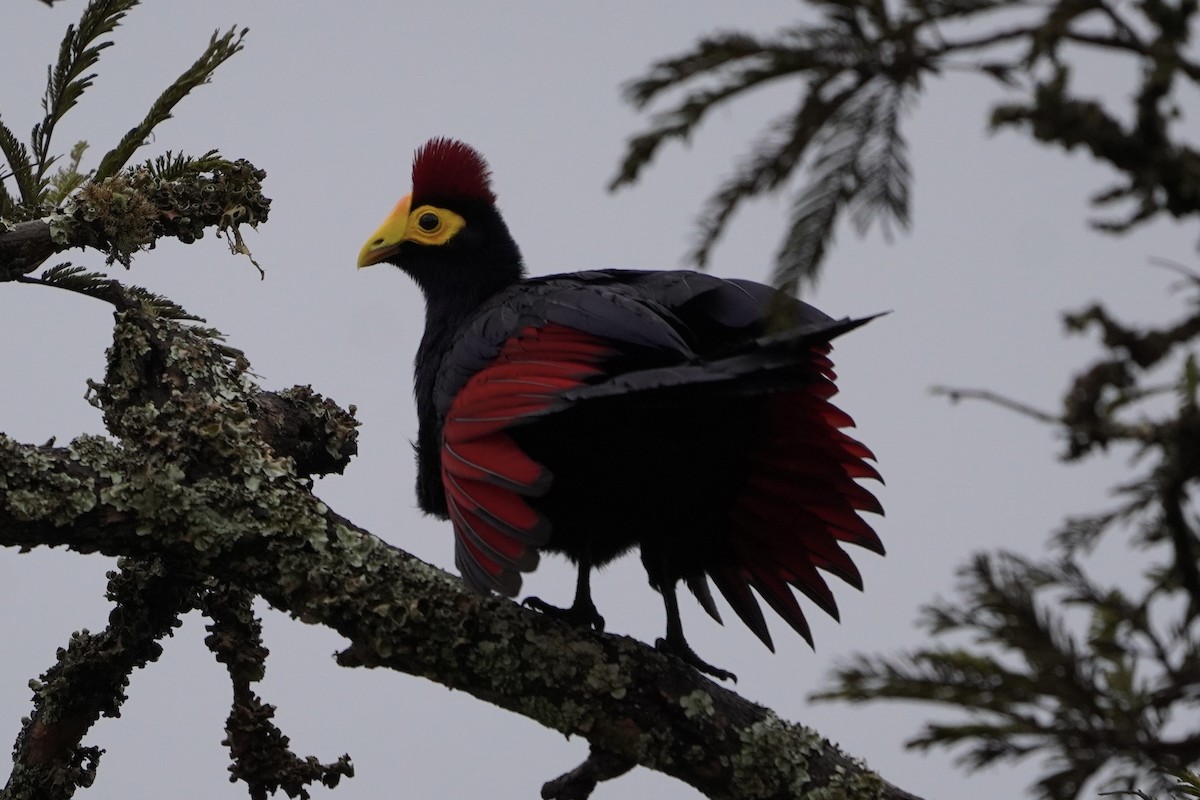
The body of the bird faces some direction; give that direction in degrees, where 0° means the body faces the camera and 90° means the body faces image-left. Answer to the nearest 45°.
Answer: approximately 90°
